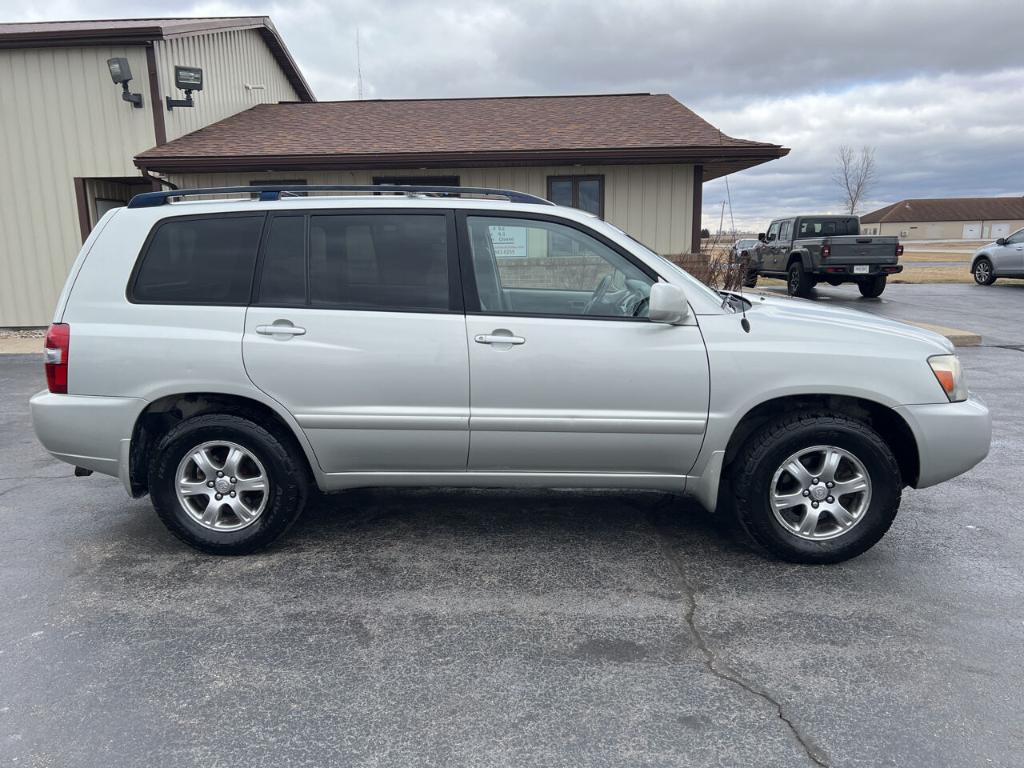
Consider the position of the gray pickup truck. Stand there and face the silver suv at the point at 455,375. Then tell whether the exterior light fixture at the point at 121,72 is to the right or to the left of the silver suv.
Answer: right

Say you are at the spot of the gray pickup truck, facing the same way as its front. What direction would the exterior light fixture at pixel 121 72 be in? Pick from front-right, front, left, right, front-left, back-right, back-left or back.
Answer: left

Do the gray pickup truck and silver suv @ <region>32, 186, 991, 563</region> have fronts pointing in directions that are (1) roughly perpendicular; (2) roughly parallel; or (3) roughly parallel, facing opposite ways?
roughly perpendicular

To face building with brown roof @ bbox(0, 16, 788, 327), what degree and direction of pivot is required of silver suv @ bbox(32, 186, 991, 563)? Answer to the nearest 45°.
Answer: approximately 135° to its left

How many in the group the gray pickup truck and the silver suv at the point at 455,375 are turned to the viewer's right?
1

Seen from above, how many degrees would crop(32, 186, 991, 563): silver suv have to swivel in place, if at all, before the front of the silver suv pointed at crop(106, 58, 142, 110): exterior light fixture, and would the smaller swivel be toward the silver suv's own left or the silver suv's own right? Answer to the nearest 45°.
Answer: approximately 135° to the silver suv's own left

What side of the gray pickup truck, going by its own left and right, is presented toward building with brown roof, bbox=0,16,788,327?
left

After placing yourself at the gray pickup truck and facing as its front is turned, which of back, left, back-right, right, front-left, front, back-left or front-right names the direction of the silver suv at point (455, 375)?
back-left

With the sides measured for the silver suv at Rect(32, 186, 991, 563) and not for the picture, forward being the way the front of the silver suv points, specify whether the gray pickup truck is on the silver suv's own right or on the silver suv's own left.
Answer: on the silver suv's own left

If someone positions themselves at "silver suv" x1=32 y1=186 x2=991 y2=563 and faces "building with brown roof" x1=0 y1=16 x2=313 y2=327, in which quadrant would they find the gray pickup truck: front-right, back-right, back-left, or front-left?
front-right

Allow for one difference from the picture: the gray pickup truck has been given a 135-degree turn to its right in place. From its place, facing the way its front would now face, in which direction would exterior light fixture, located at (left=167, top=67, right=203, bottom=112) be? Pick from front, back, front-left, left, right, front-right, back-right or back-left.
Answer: back-right

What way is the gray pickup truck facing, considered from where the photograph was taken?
facing away from the viewer and to the left of the viewer

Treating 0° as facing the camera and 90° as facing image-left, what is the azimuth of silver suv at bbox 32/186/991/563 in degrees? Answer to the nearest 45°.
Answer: approximately 270°
